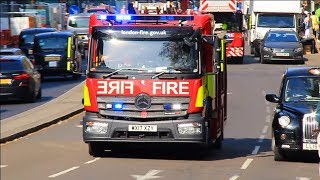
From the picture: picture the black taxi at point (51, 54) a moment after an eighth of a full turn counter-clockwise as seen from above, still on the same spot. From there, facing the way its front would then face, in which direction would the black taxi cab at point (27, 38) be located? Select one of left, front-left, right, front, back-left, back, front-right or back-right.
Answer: front-right

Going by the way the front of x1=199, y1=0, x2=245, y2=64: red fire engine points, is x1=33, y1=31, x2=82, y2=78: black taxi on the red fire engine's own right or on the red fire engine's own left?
on the red fire engine's own right

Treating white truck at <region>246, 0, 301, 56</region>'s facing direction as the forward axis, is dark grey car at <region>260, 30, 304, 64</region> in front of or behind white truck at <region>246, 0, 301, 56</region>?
in front

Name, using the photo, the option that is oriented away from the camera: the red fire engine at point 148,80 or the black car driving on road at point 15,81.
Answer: the black car driving on road

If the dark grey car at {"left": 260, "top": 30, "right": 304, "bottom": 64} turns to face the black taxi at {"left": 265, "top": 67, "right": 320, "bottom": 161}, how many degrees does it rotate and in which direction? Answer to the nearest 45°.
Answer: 0° — it already faces it

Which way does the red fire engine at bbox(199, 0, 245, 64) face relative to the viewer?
toward the camera

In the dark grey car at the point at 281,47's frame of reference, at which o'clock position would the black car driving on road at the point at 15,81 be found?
the black car driving on road at the point at 15,81 is roughly at 1 o'clock from the dark grey car at the point at 281,47.

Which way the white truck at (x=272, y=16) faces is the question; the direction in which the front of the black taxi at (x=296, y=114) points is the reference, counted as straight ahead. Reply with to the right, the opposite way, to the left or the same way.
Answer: the same way

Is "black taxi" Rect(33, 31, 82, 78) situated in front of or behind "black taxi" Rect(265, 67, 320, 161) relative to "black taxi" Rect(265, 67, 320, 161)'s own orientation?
behind

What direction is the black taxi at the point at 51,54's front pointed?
away from the camera

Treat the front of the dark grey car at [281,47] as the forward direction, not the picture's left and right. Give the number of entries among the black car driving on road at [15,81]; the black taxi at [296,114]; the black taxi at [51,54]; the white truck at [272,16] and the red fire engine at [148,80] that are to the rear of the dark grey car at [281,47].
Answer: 1

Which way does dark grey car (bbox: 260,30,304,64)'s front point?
toward the camera

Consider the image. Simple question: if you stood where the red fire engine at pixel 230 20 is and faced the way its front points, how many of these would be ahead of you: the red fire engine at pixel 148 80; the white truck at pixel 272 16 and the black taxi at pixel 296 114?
2

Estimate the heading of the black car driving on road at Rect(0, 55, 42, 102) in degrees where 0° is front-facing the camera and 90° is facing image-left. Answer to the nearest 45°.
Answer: approximately 180°

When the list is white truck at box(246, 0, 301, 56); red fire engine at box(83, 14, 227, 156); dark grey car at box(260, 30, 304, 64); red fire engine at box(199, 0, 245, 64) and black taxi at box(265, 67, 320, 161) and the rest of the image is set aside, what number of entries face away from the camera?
0

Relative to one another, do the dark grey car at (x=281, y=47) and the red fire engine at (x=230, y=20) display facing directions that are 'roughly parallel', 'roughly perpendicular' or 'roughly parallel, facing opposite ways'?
roughly parallel

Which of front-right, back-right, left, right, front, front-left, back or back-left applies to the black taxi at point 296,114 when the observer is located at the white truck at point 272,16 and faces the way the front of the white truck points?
front

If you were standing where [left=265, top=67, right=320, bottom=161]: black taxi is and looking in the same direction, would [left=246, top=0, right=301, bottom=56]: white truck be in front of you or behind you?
behind

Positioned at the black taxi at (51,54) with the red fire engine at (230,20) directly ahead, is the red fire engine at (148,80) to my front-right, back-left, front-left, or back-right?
back-right

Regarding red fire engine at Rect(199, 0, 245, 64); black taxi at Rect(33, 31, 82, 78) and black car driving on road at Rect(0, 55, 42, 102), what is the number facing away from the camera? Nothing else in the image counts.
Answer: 2

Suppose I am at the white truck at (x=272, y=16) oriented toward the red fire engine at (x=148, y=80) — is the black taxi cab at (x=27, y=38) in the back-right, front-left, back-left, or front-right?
front-right
